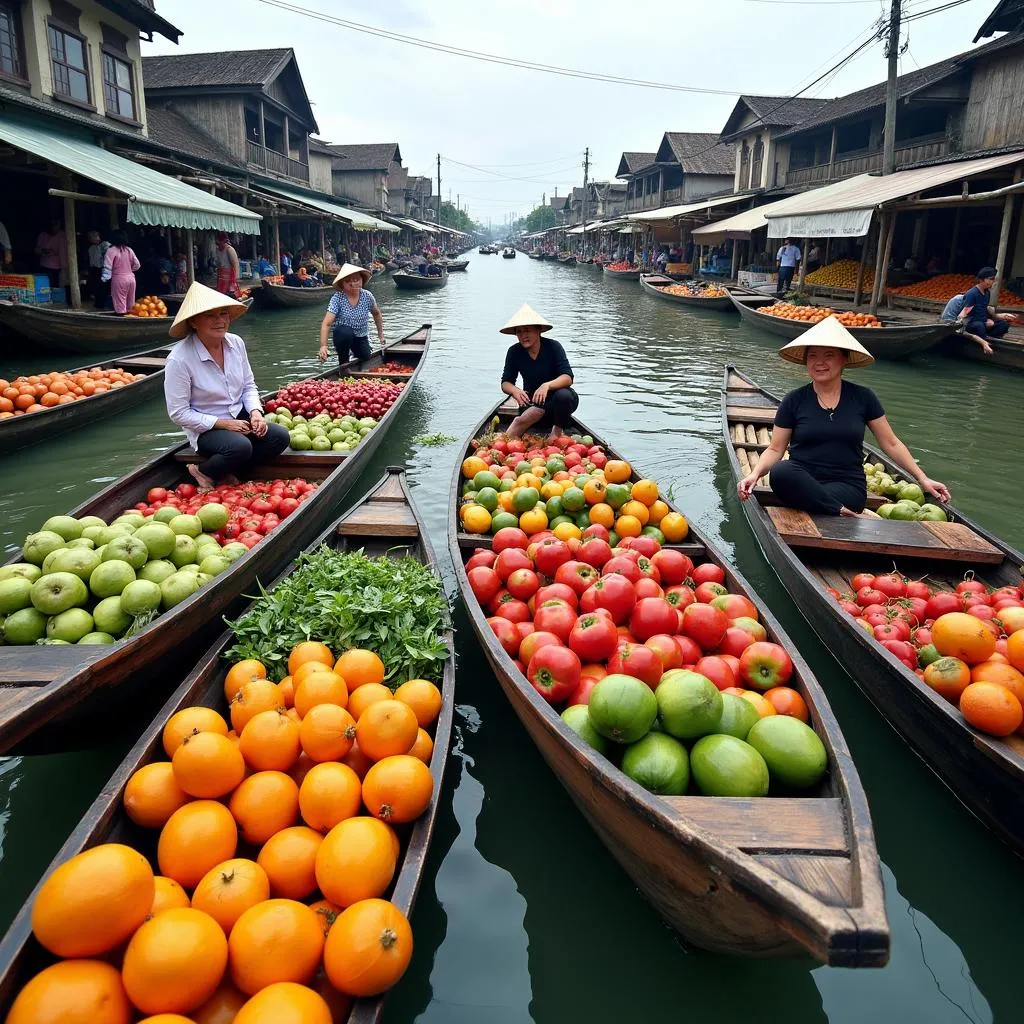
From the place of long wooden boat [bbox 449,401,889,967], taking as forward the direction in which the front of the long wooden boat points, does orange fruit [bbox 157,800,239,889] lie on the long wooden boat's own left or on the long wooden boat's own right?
on the long wooden boat's own right

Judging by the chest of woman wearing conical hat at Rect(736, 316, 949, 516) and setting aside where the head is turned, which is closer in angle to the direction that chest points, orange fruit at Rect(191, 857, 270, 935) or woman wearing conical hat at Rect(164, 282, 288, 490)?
the orange fruit

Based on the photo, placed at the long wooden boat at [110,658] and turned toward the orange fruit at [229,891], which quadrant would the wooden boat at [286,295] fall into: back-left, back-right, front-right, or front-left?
back-left

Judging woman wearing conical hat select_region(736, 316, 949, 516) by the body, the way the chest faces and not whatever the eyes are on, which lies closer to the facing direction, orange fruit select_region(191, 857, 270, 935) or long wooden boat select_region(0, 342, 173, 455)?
the orange fruit

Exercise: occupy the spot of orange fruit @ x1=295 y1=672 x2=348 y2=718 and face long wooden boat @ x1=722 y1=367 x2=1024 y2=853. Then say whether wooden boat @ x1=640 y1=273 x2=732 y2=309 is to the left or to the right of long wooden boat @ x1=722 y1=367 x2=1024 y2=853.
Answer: left

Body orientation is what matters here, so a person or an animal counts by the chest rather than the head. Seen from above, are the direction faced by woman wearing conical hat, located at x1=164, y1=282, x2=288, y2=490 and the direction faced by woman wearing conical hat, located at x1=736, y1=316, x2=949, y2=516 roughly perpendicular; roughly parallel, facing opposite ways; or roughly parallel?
roughly perpendicular
